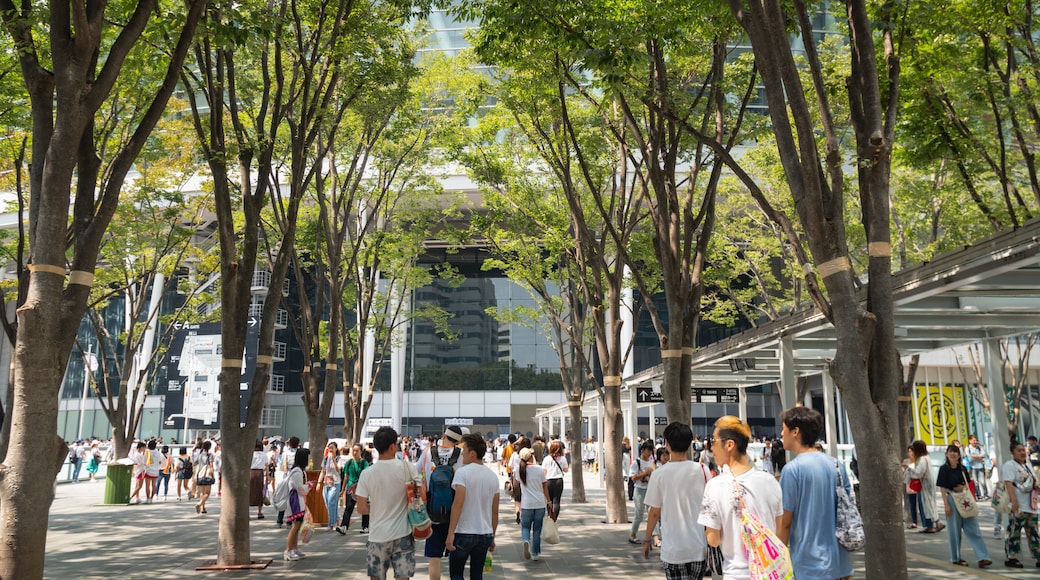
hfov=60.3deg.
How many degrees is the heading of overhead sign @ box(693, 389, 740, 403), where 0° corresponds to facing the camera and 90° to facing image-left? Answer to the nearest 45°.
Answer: approximately 0°

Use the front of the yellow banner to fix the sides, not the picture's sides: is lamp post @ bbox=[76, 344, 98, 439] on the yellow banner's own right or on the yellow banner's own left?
on the yellow banner's own right

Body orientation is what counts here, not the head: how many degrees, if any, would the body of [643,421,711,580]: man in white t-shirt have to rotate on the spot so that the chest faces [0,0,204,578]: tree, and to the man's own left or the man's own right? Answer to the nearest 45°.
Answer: approximately 90° to the man's own left

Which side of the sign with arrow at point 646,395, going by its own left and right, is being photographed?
front

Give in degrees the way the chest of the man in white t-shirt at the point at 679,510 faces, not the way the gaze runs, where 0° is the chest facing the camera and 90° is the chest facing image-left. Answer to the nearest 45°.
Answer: approximately 180°

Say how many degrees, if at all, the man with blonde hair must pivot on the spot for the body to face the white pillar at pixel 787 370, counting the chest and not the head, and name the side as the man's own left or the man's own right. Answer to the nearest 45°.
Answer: approximately 45° to the man's own right

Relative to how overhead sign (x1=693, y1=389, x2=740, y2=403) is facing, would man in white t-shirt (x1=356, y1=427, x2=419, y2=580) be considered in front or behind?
in front

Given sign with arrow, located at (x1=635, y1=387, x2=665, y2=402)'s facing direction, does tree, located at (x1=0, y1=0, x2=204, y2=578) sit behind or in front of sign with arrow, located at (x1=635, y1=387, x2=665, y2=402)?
in front

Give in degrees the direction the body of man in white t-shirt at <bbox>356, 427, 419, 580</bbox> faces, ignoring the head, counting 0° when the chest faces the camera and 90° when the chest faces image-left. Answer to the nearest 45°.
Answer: approximately 180°

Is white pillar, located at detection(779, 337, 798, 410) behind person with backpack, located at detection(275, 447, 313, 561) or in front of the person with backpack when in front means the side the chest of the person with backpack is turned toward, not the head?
in front

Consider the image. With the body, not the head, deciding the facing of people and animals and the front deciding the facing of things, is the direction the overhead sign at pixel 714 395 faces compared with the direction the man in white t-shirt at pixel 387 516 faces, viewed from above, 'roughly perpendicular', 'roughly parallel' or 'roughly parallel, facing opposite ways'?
roughly parallel, facing opposite ways

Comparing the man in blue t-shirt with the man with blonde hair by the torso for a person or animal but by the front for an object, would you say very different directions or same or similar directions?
same or similar directions

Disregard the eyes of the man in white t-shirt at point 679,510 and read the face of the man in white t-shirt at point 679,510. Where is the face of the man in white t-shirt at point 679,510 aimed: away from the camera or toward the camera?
away from the camera

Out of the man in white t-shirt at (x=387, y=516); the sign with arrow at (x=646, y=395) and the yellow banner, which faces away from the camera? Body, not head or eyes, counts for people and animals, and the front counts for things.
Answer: the man in white t-shirt

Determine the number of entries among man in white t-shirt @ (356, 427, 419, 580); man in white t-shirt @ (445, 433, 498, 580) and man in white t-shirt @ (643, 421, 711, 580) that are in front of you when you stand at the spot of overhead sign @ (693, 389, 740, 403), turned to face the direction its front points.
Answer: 3

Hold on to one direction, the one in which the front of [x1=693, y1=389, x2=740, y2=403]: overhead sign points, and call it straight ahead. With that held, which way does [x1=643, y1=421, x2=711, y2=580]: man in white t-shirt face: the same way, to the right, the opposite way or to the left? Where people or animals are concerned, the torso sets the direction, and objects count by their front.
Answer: the opposite way
